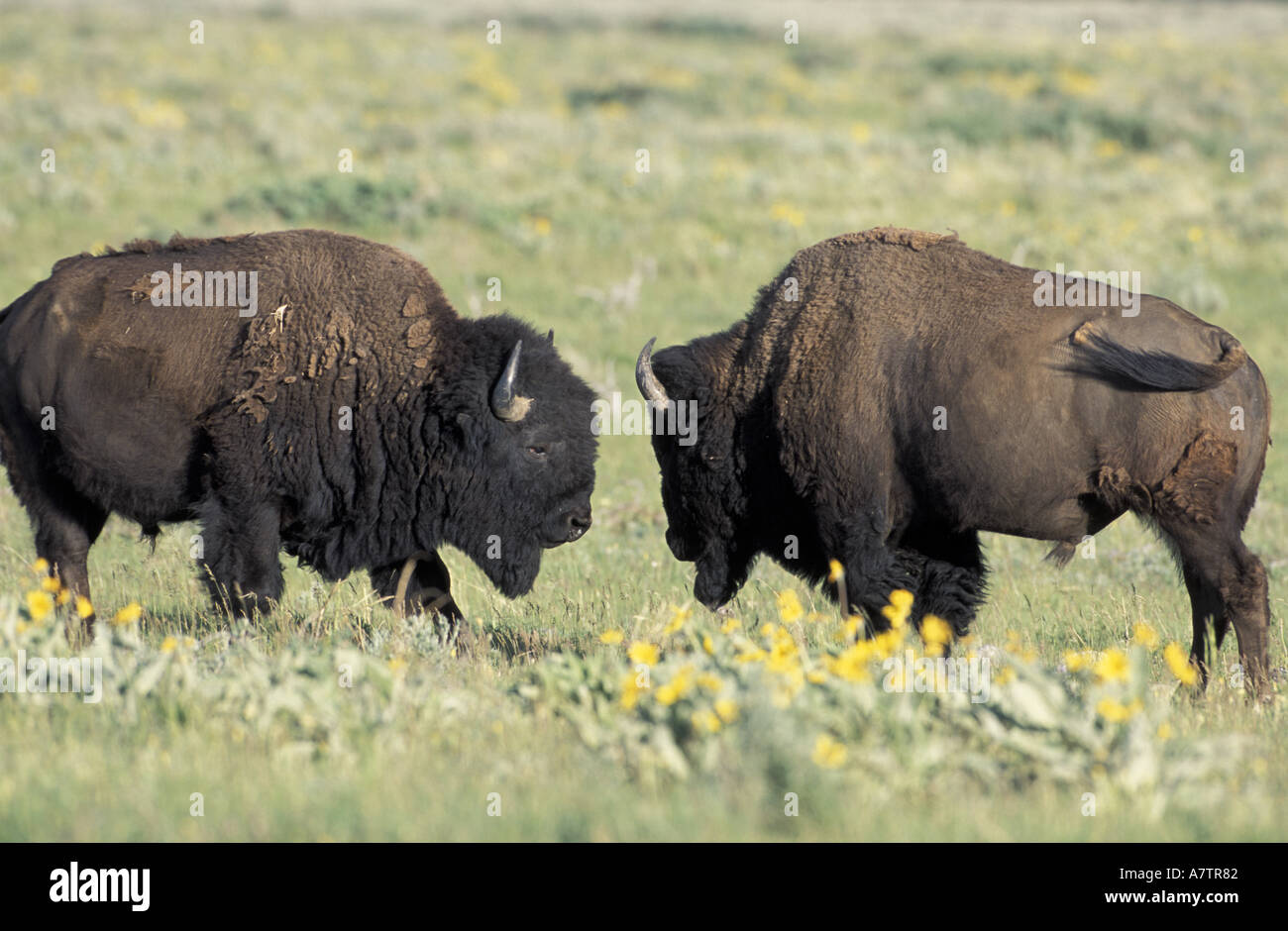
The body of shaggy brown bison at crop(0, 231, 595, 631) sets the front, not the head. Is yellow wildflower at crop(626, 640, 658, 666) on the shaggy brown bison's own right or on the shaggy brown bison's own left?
on the shaggy brown bison's own right

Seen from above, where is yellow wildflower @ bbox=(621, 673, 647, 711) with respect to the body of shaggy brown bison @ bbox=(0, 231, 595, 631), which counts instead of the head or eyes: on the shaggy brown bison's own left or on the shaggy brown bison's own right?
on the shaggy brown bison's own right

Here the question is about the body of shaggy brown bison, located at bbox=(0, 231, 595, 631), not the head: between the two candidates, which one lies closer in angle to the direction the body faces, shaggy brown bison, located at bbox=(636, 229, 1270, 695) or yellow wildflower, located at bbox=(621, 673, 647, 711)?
the shaggy brown bison

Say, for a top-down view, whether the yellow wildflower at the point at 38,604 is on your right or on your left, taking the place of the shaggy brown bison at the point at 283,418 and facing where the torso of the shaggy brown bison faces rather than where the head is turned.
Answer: on your right

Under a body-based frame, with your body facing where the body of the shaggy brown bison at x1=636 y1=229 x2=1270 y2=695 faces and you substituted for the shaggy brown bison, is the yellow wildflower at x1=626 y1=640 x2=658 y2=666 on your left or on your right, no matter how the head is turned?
on your left

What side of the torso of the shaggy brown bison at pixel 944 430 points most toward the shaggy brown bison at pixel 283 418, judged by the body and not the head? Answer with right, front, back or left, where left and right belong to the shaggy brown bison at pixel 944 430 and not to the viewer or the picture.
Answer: front

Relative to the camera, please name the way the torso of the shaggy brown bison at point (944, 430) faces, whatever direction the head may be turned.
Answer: to the viewer's left

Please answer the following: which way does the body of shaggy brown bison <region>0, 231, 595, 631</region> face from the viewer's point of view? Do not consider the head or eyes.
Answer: to the viewer's right

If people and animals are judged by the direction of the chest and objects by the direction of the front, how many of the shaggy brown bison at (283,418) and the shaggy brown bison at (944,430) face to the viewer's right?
1

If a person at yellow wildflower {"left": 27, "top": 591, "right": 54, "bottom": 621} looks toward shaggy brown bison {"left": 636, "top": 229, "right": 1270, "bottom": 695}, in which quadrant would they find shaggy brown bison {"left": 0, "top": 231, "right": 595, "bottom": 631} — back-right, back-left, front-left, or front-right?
front-left

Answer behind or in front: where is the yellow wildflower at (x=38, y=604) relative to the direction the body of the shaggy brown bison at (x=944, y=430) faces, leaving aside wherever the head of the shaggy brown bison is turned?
in front

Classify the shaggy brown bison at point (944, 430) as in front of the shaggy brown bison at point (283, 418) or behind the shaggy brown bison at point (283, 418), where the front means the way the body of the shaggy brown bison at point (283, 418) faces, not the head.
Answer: in front
